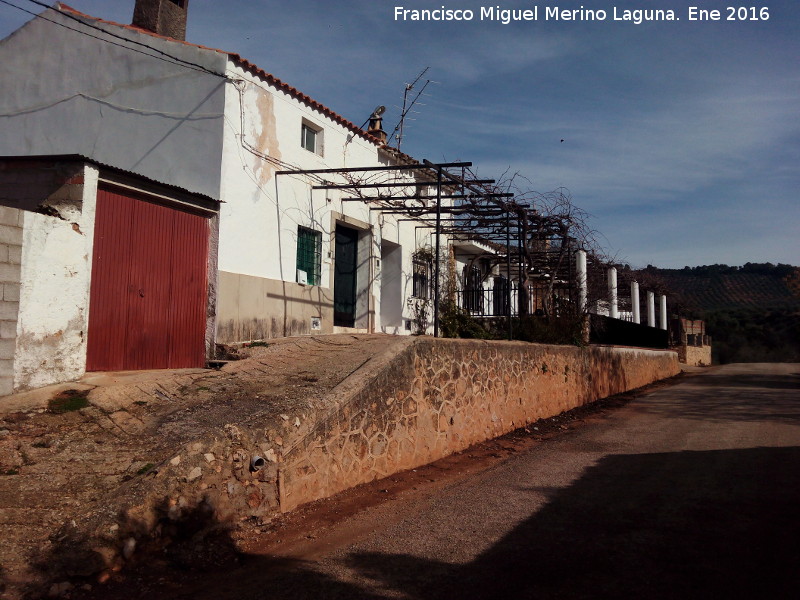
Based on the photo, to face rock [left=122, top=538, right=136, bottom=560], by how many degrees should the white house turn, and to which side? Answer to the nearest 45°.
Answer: approximately 45° to its right

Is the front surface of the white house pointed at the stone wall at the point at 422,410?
yes

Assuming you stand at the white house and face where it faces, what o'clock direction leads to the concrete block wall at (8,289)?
The concrete block wall is roughly at 2 o'clock from the white house.

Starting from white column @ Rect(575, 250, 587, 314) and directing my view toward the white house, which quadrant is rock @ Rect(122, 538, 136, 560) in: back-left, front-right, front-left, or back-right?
front-left

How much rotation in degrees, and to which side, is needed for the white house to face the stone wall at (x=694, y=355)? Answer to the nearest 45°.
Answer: approximately 90° to its left

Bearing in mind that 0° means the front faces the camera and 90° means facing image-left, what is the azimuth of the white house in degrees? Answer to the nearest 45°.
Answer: approximately 315°

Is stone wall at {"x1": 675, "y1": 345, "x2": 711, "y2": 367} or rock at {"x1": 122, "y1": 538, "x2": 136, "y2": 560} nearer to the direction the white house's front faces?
the rock

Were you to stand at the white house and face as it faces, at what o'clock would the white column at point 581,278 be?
The white column is roughly at 10 o'clock from the white house.
